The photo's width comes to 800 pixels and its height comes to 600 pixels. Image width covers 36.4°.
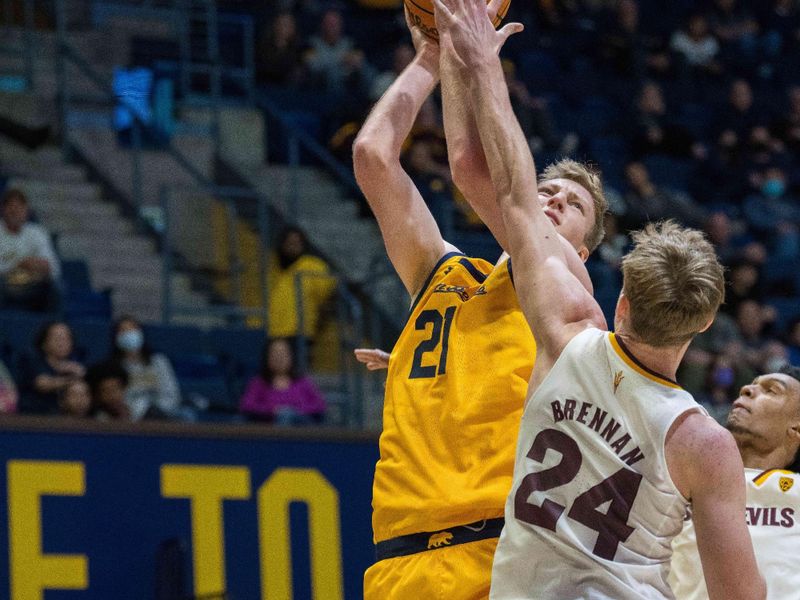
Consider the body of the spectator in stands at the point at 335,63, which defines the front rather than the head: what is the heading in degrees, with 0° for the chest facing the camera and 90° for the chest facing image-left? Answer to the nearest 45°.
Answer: approximately 0°

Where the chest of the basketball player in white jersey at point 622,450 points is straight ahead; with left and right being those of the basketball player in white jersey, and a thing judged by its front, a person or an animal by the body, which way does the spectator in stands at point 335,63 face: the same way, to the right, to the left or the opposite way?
the opposite way

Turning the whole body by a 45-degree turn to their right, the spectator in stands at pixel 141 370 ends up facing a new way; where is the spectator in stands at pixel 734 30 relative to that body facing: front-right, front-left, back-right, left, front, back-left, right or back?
back

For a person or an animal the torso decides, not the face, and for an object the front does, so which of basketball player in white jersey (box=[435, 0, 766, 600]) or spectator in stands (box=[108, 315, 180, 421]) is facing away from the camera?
the basketball player in white jersey

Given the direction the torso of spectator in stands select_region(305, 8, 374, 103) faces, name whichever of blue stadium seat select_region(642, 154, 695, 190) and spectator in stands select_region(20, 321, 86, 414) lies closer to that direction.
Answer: the spectator in stands

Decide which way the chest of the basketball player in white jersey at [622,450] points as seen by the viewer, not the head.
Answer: away from the camera

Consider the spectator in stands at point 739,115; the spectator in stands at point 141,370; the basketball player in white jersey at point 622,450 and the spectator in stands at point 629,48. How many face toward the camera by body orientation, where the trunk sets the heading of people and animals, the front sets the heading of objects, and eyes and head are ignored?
3
